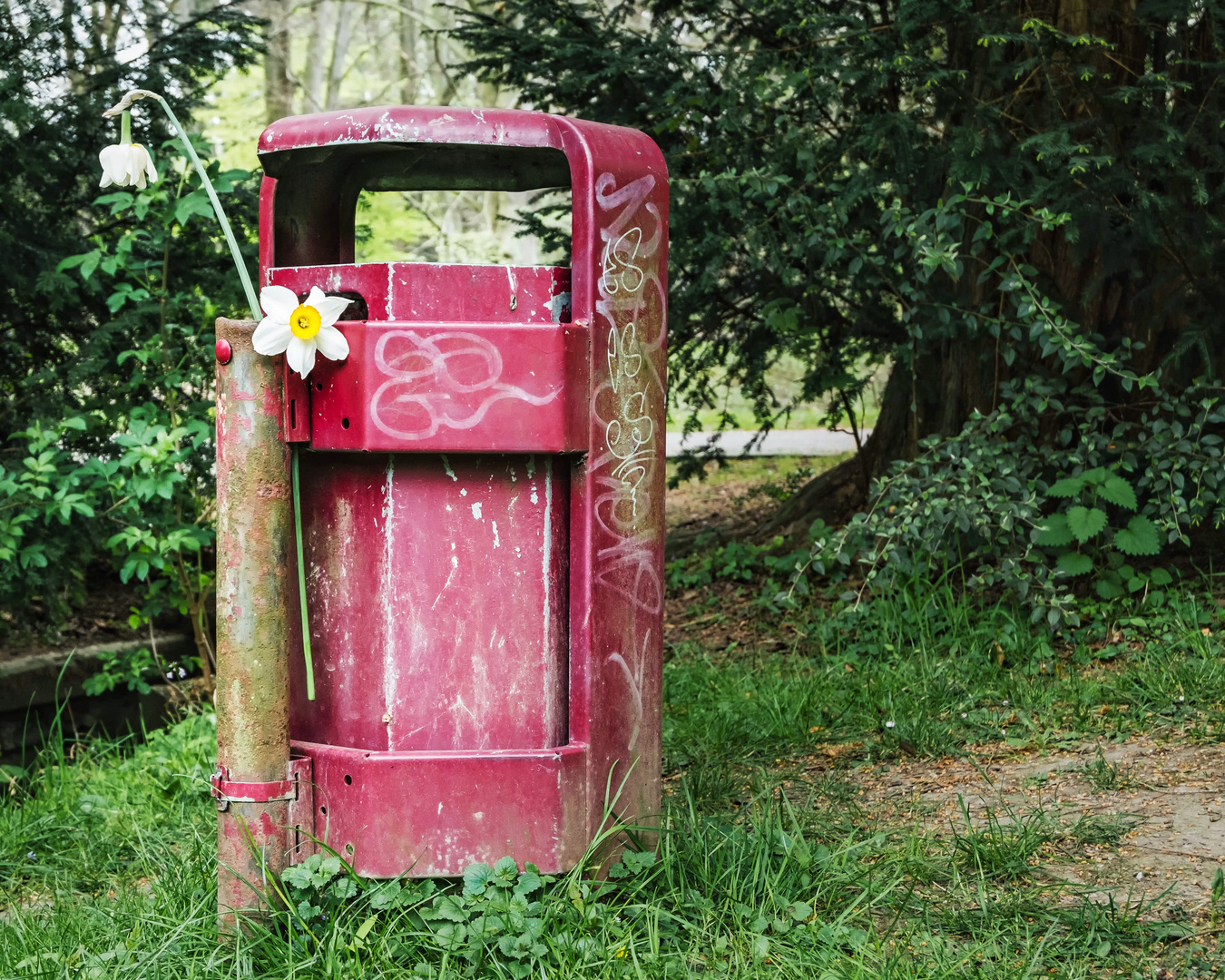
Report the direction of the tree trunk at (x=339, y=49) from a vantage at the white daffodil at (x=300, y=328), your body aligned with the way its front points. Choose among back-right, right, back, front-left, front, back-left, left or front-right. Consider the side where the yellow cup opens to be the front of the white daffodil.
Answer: back

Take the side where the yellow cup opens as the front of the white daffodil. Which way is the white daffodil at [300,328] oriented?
toward the camera

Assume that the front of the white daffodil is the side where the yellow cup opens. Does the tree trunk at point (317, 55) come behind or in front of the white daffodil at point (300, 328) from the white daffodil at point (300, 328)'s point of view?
behind

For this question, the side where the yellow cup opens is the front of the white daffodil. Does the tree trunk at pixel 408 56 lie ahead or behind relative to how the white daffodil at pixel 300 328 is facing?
behind

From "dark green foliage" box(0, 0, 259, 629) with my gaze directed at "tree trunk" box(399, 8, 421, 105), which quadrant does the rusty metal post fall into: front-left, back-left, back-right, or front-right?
back-right

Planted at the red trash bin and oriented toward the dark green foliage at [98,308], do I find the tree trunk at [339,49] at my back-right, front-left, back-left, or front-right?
front-right

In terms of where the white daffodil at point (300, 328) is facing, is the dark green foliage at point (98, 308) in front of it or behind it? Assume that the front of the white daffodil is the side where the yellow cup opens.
behind

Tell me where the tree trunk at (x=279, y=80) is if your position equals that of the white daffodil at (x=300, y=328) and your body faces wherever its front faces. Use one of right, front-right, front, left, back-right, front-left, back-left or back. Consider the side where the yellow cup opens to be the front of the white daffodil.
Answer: back
